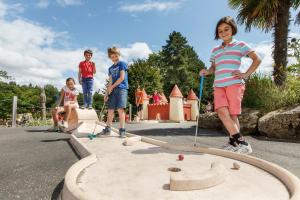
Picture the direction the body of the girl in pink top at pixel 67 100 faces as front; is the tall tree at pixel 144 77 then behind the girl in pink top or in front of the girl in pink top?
behind

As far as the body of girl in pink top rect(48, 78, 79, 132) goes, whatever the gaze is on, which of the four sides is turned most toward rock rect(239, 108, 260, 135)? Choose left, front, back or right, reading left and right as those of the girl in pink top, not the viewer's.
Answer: left

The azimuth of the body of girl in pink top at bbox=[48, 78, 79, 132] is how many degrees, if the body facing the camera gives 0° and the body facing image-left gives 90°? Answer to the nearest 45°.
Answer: approximately 45°

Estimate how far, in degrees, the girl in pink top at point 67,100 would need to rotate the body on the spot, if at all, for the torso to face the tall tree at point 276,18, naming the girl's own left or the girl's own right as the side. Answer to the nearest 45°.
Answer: approximately 135° to the girl's own left

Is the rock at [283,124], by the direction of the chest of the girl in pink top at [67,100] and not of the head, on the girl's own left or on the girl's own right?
on the girl's own left

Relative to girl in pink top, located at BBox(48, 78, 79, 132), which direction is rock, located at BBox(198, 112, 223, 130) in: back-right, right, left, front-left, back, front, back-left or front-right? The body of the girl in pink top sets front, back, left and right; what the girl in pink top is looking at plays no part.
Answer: back-left

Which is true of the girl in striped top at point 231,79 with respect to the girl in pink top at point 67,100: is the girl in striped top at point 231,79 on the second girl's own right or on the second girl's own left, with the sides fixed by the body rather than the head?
on the second girl's own left

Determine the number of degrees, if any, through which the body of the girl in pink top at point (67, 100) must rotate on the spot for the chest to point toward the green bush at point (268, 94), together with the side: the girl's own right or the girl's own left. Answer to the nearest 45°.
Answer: approximately 135° to the girl's own left

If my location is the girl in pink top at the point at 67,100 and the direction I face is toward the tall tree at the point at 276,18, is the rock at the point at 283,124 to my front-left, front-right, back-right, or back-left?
front-right

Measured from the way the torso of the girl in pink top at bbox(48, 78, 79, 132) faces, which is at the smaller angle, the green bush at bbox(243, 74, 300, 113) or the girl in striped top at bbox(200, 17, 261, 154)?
the girl in striped top
